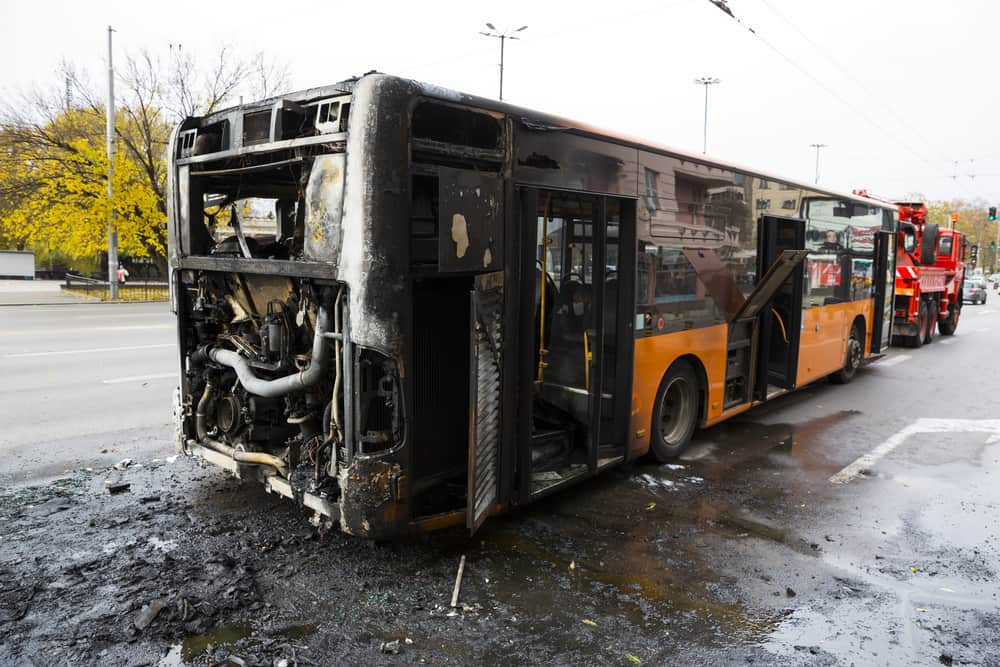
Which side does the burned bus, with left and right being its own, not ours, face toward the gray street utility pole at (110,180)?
left

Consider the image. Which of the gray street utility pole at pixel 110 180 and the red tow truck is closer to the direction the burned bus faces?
the red tow truck

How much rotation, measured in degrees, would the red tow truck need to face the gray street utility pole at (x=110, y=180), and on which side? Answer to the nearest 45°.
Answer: approximately 135° to its left

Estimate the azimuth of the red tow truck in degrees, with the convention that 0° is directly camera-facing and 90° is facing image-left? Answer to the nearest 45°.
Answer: approximately 225°

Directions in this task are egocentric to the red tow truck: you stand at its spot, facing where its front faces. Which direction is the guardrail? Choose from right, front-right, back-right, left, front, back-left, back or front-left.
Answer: back-left

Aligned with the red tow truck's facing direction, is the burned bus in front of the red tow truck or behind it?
behind

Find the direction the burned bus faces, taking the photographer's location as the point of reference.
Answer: facing away from the viewer and to the right of the viewer

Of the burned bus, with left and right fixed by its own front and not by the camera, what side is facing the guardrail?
left
